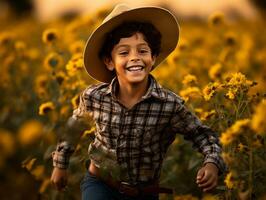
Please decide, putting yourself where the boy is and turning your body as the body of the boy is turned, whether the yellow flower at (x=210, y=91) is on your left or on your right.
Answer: on your left

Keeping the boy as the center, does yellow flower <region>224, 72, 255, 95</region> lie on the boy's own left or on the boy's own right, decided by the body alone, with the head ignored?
on the boy's own left

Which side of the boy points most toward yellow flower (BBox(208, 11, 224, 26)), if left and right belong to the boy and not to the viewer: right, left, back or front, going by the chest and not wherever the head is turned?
back

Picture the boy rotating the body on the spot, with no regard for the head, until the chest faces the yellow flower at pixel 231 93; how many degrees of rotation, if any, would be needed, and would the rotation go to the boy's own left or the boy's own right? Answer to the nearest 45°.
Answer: approximately 90° to the boy's own left

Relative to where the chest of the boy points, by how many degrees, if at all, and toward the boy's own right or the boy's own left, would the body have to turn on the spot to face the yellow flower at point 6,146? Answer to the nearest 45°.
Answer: approximately 45° to the boy's own right

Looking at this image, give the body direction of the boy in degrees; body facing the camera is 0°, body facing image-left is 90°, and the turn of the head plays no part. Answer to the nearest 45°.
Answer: approximately 0°

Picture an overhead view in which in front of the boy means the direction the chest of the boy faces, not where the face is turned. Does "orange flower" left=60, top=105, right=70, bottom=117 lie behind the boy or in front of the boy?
behind

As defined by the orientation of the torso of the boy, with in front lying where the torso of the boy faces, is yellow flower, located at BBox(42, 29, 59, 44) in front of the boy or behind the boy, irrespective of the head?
behind

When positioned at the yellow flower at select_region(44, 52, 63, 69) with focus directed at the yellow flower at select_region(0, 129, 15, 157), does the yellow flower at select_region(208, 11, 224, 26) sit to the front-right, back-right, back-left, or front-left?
back-left
